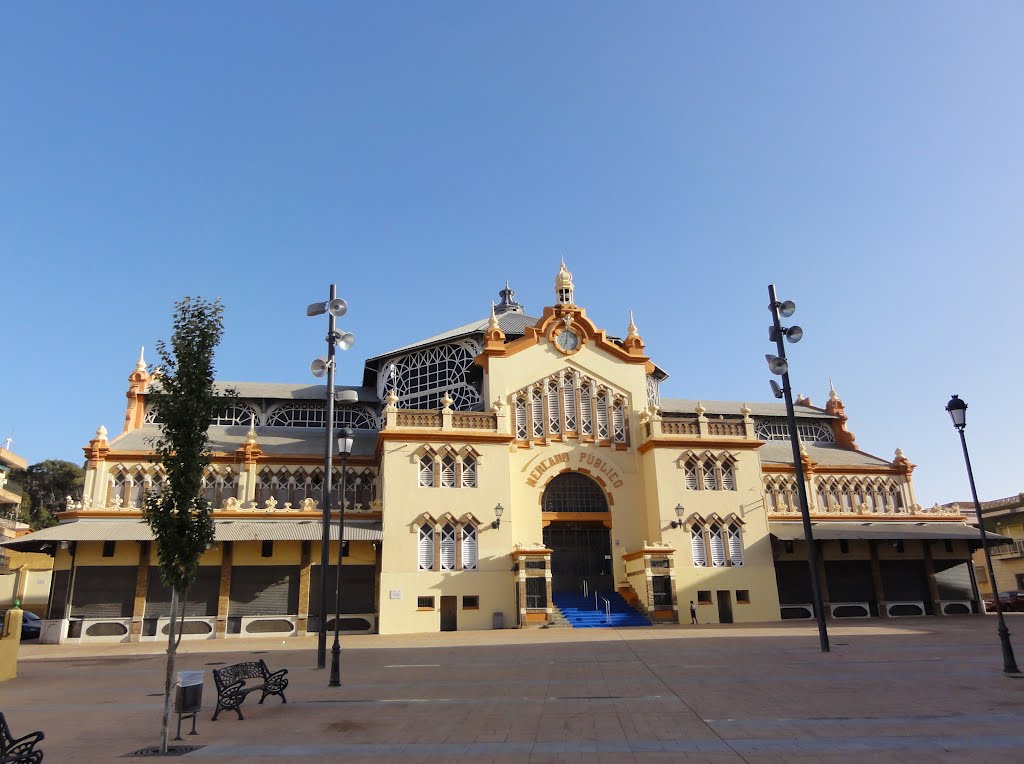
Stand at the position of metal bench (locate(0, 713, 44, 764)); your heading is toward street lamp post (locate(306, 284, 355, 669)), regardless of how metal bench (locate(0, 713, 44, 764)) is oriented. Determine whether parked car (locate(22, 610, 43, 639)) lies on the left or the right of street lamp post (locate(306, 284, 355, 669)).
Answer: left

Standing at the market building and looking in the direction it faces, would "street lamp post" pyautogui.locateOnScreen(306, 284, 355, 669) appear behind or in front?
in front

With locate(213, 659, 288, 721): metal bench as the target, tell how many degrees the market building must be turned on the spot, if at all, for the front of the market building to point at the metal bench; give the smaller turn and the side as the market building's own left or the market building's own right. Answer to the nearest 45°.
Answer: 0° — it already faces it

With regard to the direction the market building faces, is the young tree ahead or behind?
ahead

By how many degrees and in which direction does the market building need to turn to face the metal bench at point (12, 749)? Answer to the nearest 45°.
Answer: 0° — it already faces it

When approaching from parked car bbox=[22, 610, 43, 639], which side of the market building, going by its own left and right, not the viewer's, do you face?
right

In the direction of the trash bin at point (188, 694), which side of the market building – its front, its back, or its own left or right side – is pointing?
front

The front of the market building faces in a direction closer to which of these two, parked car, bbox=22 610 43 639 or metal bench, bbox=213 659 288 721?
the metal bench

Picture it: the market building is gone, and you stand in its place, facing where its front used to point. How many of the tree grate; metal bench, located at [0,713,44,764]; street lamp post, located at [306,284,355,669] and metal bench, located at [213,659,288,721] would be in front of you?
4

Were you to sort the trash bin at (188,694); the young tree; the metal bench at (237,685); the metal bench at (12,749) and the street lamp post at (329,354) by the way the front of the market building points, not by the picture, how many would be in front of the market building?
5

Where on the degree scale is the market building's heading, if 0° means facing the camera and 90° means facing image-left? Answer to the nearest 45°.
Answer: approximately 0°

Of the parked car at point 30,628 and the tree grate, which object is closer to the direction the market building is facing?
the tree grate
